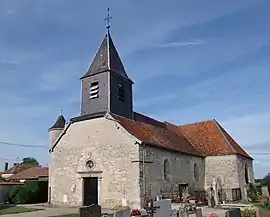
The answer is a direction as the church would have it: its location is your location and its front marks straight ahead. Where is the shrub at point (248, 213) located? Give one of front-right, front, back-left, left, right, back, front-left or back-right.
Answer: left

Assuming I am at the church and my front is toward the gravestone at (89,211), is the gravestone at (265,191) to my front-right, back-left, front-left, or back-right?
back-left

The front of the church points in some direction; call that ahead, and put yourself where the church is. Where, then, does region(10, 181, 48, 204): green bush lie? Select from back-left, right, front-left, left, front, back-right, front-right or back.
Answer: right

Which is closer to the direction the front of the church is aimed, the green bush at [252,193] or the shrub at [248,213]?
the shrub

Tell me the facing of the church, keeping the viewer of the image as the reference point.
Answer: facing the viewer and to the left of the viewer

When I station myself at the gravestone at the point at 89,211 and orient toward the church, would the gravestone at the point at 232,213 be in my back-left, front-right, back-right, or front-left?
front-right

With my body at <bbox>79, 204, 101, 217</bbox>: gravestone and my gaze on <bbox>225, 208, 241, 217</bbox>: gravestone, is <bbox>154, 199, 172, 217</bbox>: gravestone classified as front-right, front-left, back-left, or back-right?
front-left

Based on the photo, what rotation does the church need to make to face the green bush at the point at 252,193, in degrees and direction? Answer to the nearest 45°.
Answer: approximately 180°

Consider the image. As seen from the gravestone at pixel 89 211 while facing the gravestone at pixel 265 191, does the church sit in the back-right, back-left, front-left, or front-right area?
front-left

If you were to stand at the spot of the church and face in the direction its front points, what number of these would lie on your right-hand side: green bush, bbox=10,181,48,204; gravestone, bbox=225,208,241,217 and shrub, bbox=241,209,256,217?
1

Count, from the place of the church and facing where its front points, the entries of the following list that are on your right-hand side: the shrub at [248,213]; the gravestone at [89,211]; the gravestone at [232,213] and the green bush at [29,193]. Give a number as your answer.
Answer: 1

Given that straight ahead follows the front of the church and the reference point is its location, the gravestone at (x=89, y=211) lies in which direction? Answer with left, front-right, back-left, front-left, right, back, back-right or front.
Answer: front-left
